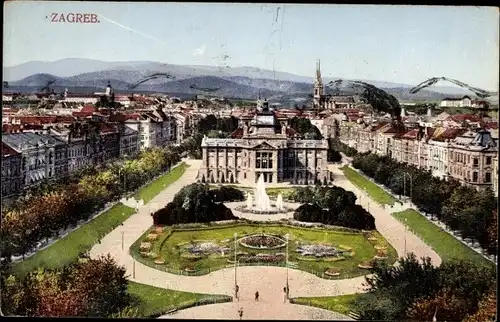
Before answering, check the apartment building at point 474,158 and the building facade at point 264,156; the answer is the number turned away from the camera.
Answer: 0

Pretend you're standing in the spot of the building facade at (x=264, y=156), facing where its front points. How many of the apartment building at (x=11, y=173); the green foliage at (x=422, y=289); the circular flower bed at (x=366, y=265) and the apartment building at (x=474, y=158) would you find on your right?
1

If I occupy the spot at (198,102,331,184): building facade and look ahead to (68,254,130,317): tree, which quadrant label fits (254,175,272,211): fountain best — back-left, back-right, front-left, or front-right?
front-left

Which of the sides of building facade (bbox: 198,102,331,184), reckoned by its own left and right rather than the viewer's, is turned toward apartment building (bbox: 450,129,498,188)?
left

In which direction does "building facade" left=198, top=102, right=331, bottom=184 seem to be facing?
toward the camera

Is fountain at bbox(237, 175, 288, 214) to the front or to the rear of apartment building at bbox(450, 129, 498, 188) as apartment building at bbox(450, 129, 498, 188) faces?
to the front
